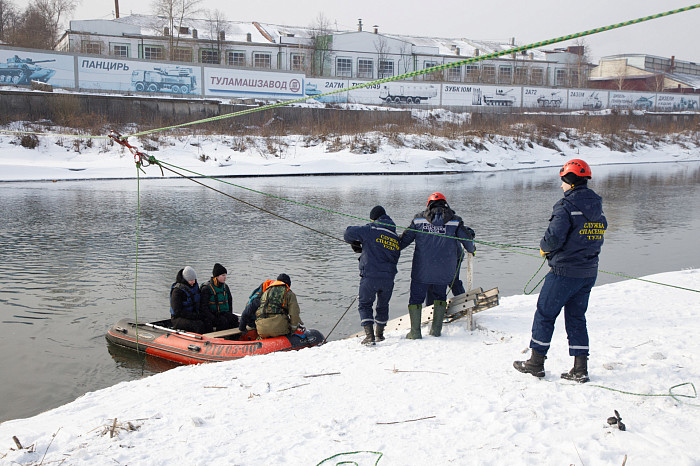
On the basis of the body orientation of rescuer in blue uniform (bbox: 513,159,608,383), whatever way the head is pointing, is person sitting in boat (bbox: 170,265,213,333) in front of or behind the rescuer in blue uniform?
in front

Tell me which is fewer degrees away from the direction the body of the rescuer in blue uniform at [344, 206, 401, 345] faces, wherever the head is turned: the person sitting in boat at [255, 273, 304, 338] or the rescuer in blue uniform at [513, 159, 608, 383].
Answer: the person sitting in boat

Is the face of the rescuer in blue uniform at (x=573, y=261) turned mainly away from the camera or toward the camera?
away from the camera

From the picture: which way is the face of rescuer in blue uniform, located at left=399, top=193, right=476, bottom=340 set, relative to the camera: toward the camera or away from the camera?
away from the camera

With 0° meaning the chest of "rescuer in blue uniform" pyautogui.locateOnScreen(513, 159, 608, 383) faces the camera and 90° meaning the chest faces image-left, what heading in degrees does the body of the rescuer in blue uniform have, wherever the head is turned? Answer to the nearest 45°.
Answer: approximately 135°

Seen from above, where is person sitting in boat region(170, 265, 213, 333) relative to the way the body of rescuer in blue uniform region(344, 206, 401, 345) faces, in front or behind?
in front

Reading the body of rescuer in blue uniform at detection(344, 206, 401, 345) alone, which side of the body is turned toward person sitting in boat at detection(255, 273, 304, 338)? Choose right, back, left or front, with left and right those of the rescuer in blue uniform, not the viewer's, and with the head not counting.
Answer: front

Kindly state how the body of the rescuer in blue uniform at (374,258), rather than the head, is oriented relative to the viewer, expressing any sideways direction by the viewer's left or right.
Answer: facing away from the viewer and to the left of the viewer

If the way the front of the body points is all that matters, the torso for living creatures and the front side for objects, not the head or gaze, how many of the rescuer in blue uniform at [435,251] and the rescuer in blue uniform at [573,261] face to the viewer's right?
0

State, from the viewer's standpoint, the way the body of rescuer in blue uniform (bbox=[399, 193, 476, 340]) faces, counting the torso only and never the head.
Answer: away from the camera

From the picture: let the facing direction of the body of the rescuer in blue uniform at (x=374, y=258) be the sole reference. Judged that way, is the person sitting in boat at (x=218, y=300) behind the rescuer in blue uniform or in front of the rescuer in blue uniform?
in front

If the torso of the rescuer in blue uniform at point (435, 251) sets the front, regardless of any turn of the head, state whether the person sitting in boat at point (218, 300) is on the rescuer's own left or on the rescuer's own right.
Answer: on the rescuer's own left

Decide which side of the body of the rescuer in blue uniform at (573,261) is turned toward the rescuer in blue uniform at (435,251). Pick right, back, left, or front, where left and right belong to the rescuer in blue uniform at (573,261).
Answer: front

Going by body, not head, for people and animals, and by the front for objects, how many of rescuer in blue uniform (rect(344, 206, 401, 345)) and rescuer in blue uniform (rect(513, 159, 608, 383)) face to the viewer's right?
0
